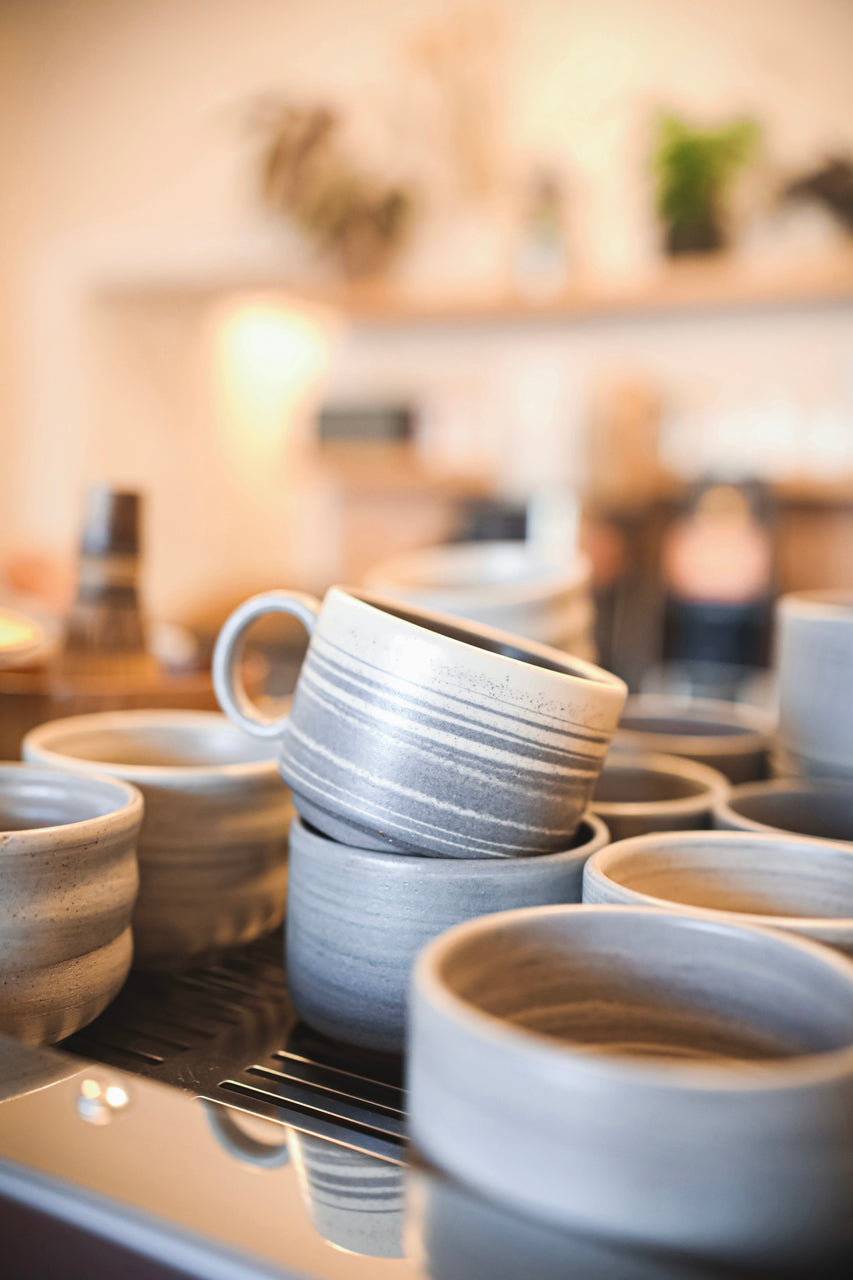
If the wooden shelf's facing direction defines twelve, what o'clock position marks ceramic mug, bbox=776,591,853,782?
The ceramic mug is roughly at 12 o'clock from the wooden shelf.

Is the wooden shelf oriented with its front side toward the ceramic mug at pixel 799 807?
yes

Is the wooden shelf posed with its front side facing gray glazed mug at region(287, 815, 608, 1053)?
yes

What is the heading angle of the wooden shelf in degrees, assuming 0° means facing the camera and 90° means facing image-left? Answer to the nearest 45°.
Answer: approximately 0°

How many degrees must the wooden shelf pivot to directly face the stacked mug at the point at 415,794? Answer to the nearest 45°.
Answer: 0° — it already faces it

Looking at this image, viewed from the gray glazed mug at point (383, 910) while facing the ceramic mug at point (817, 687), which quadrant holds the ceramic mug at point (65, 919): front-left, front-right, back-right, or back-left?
back-left

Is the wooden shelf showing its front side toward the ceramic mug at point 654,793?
yes

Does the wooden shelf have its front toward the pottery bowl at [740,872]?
yes

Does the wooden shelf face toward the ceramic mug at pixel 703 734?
yes
